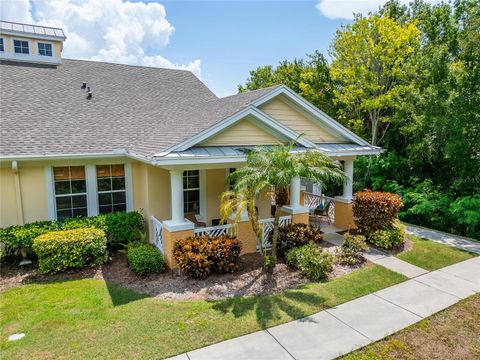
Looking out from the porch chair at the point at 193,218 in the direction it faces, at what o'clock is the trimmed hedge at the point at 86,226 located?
The trimmed hedge is roughly at 4 o'clock from the porch chair.

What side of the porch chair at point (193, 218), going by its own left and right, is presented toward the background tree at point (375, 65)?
left

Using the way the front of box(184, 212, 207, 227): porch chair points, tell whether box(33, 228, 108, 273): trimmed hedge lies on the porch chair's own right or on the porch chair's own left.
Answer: on the porch chair's own right

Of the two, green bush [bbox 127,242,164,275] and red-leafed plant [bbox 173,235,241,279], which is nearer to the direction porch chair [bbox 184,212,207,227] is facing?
the red-leafed plant

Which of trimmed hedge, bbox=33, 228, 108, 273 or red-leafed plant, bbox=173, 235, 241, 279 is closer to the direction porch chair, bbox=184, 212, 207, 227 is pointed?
the red-leafed plant

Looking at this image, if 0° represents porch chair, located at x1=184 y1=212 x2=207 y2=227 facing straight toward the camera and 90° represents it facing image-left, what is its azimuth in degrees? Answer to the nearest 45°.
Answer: approximately 315°

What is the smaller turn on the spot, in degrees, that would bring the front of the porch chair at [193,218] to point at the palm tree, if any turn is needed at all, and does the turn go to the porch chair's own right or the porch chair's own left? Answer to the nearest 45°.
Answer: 0° — it already faces it

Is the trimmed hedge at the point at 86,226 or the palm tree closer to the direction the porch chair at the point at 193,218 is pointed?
the palm tree

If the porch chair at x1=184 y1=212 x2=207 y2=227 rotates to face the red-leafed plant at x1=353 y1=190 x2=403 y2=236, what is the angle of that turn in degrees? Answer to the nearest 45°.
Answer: approximately 45° to its left
